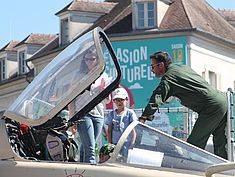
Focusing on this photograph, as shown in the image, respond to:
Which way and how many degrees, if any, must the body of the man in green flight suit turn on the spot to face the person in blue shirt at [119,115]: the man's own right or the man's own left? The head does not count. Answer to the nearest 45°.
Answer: approximately 45° to the man's own right

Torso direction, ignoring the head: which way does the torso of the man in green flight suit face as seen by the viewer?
to the viewer's left
